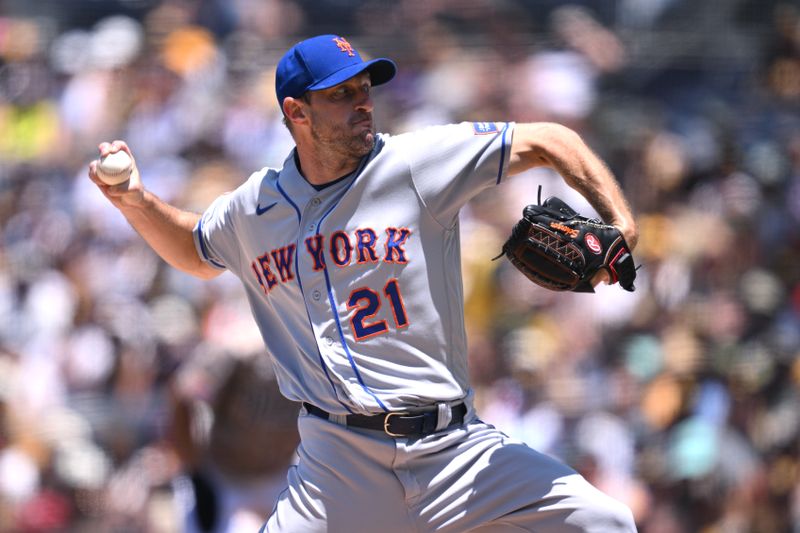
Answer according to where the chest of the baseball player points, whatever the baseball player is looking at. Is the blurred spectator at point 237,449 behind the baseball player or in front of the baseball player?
behind

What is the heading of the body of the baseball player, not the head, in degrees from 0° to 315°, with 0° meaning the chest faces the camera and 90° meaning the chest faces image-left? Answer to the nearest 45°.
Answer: approximately 0°
